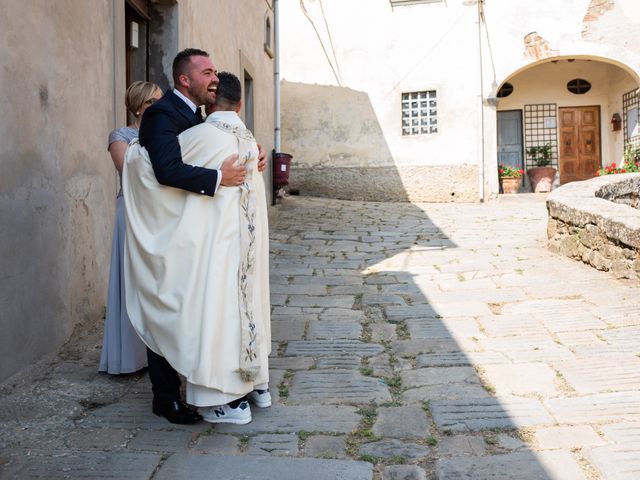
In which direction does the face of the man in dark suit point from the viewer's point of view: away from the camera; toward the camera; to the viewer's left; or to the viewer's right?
to the viewer's right

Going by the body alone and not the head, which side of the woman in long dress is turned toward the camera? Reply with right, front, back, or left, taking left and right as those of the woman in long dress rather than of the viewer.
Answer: right

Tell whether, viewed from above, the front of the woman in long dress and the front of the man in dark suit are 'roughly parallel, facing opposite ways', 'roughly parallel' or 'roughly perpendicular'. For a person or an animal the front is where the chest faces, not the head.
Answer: roughly parallel

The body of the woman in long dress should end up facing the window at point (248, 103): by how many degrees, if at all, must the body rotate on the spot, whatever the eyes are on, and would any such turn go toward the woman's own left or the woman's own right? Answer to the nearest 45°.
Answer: approximately 90° to the woman's own left

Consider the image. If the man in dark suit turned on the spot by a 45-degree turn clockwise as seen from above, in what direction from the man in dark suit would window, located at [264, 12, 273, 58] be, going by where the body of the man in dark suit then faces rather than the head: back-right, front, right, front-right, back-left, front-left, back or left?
back-left

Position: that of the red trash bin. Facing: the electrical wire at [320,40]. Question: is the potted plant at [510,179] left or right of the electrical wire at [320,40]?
right

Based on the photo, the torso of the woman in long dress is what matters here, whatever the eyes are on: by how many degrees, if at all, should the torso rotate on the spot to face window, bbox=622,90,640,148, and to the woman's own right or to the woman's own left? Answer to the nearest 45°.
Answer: approximately 45° to the woman's own left

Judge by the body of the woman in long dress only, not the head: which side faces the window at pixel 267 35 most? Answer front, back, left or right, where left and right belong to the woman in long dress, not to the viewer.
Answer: left

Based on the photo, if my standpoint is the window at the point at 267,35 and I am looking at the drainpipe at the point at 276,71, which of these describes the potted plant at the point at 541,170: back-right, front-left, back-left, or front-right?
front-right
